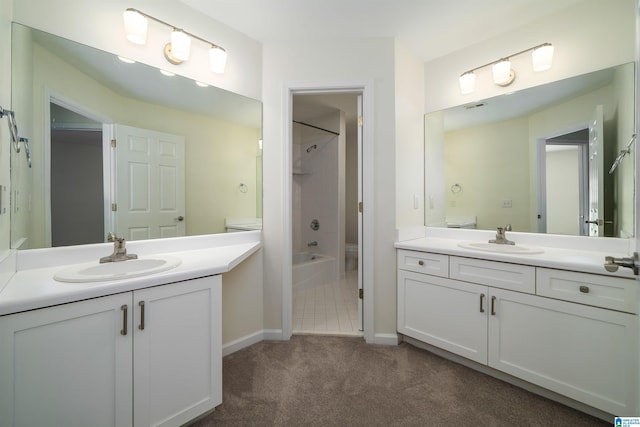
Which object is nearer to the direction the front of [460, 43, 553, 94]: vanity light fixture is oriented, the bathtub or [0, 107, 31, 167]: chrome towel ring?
the chrome towel ring

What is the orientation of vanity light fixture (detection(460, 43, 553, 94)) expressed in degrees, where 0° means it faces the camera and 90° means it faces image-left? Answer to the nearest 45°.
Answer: approximately 45°

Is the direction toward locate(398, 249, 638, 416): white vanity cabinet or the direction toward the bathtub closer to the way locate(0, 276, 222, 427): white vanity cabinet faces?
the white vanity cabinet

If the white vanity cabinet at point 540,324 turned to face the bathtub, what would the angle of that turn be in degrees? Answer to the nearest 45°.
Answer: approximately 90° to its right

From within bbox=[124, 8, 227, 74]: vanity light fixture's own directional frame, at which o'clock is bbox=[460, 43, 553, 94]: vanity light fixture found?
bbox=[460, 43, 553, 94]: vanity light fixture is roughly at 11 o'clock from bbox=[124, 8, 227, 74]: vanity light fixture.

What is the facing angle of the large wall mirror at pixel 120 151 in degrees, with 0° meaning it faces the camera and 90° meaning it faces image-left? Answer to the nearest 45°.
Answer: approximately 315°
